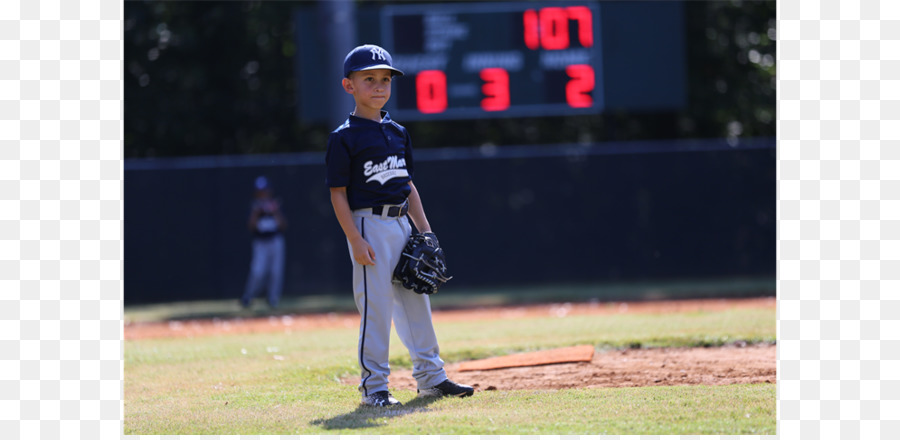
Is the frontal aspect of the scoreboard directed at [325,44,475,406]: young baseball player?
yes

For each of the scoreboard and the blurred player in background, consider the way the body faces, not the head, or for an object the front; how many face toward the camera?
2

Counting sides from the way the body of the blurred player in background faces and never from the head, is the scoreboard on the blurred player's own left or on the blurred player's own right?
on the blurred player's own left

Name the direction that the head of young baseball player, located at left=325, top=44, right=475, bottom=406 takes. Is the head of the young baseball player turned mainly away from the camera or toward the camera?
toward the camera

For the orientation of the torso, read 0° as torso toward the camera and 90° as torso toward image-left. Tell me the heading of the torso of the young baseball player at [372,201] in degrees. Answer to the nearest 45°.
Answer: approximately 315°

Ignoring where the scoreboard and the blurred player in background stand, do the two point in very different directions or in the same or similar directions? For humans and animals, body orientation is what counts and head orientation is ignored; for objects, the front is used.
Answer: same or similar directions

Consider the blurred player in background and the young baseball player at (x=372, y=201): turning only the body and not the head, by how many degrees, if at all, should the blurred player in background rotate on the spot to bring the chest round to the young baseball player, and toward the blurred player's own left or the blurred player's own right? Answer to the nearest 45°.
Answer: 0° — they already face them

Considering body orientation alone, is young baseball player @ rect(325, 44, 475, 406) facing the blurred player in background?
no

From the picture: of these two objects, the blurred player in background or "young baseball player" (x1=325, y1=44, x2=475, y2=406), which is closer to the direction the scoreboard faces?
the young baseball player

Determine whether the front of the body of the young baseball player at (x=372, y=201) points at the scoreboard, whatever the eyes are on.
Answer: no

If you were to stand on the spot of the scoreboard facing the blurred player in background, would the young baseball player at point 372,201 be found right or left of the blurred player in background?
left

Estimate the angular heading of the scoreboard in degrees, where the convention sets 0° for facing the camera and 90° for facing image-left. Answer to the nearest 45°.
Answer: approximately 0°
